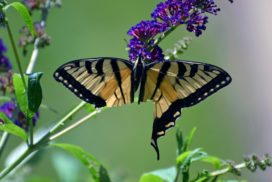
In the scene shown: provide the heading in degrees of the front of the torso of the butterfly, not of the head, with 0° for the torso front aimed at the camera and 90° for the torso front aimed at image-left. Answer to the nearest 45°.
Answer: approximately 180°

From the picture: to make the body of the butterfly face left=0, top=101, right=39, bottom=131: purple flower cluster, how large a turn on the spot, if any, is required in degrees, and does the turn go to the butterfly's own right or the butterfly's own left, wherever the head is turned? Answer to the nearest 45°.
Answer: approximately 90° to the butterfly's own left
